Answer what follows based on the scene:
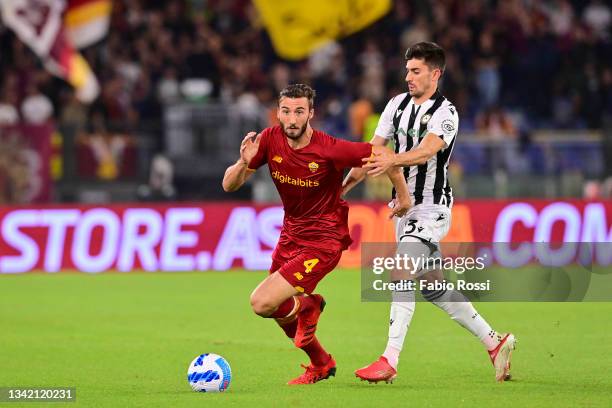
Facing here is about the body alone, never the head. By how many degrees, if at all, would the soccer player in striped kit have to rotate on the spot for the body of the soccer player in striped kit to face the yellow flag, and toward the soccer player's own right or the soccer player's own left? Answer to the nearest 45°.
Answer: approximately 135° to the soccer player's own right

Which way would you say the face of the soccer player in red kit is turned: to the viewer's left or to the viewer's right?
to the viewer's left

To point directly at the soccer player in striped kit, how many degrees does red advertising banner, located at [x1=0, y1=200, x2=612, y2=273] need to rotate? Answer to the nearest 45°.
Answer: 0° — it already faces them

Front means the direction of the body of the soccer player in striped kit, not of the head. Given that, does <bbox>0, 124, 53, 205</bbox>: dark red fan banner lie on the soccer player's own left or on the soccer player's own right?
on the soccer player's own right

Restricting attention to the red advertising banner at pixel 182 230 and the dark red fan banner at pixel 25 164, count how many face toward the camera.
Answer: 2

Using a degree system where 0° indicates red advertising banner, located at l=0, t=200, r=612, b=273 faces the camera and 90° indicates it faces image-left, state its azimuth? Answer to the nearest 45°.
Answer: approximately 0°

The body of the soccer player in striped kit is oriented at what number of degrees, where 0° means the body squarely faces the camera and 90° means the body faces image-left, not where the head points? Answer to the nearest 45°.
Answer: approximately 45°

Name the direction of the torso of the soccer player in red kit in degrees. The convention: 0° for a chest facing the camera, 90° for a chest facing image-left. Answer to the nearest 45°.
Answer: approximately 45°

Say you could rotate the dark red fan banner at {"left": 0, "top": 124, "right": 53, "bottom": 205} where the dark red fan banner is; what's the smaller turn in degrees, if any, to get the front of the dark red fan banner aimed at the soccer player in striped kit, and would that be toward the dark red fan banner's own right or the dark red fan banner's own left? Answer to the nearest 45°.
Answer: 0° — it already faces them
